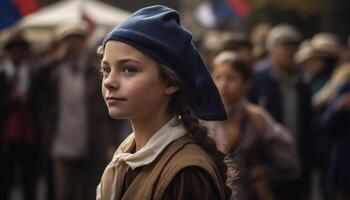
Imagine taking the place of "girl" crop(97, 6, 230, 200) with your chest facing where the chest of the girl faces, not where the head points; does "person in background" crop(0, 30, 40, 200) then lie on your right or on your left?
on your right

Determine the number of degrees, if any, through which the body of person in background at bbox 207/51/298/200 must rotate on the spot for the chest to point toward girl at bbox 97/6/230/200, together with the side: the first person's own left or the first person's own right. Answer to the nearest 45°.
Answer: approximately 45° to the first person's own left

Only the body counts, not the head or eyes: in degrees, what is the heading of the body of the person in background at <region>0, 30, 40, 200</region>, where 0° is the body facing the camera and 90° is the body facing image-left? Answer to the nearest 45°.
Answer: approximately 0°

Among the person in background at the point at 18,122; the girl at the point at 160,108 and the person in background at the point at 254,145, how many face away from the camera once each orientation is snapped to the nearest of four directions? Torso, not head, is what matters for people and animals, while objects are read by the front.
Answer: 0

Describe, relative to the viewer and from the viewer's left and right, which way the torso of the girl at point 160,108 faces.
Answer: facing the viewer and to the left of the viewer

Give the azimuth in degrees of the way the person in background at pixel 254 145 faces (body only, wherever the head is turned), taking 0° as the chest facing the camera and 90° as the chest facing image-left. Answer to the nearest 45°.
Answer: approximately 45°
